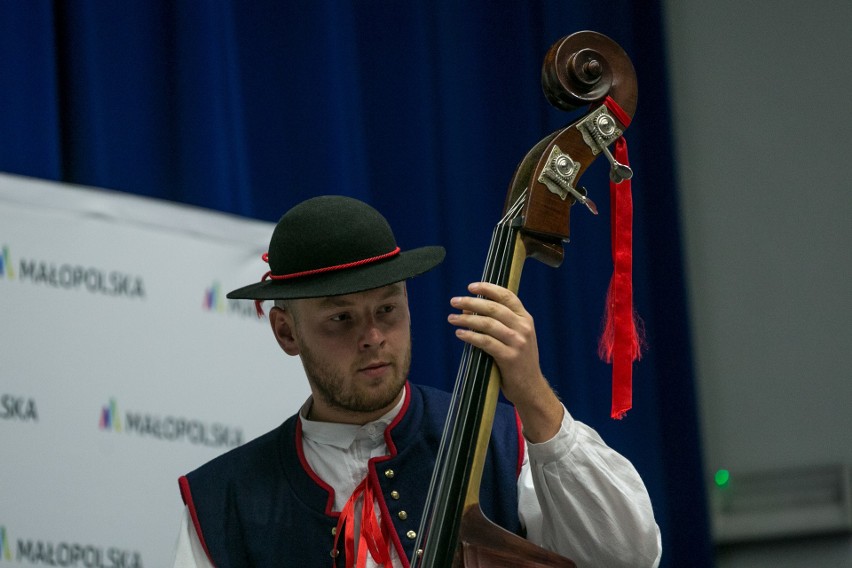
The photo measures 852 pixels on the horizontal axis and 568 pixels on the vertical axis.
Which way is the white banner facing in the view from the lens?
facing the viewer and to the right of the viewer

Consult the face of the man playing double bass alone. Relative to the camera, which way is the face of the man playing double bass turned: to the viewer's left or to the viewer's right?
to the viewer's right

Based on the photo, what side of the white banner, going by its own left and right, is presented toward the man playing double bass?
front
